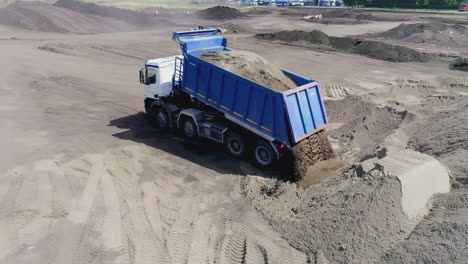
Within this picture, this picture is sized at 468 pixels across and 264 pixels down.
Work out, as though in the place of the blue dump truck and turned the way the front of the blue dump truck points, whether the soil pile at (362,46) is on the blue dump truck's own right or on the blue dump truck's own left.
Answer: on the blue dump truck's own right

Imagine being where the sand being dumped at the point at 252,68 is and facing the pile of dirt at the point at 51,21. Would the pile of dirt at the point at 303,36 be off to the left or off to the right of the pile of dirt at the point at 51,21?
right

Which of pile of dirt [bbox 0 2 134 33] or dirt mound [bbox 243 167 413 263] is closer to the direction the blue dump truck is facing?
the pile of dirt

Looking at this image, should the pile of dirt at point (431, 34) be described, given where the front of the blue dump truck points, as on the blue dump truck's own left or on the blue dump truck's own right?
on the blue dump truck's own right

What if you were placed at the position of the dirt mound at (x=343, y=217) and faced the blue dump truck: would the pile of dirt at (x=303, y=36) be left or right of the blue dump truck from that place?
right

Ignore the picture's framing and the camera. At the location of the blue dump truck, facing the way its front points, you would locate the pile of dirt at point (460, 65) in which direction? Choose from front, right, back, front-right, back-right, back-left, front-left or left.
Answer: right

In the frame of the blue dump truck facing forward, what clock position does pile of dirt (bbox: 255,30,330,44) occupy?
The pile of dirt is roughly at 2 o'clock from the blue dump truck.

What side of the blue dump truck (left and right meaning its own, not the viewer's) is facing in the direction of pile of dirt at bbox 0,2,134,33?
front

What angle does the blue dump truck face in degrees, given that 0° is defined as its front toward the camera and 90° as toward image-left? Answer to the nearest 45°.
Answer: approximately 135°
